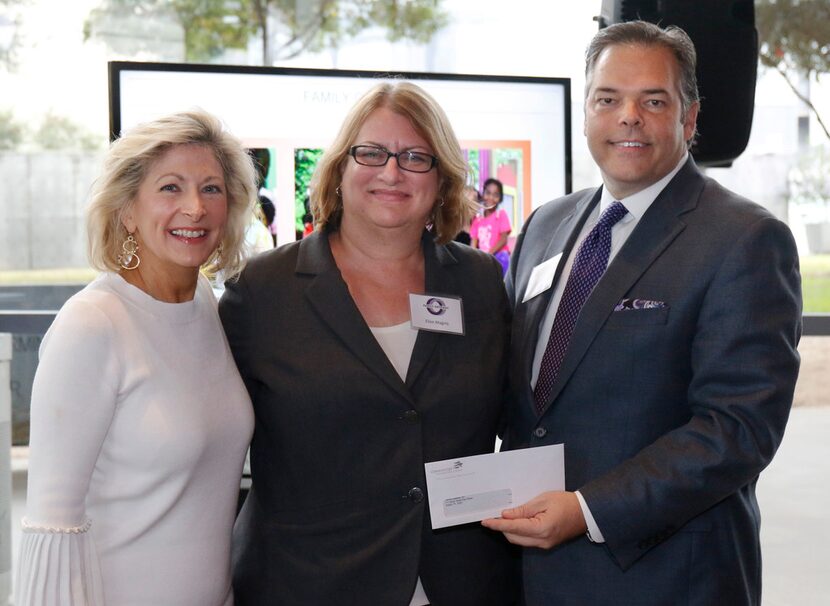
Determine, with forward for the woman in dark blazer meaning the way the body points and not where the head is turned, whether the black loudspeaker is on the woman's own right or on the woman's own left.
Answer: on the woman's own left

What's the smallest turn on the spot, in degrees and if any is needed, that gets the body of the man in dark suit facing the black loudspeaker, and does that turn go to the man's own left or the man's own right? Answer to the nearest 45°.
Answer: approximately 135° to the man's own right

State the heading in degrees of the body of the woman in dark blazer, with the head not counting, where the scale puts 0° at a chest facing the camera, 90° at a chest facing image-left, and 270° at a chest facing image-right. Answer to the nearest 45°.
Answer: approximately 0°

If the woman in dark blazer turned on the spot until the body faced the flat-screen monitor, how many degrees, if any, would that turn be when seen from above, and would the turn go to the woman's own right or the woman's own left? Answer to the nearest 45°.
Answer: approximately 180°

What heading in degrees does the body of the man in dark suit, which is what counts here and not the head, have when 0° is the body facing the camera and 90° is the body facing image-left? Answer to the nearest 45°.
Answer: approximately 45°
